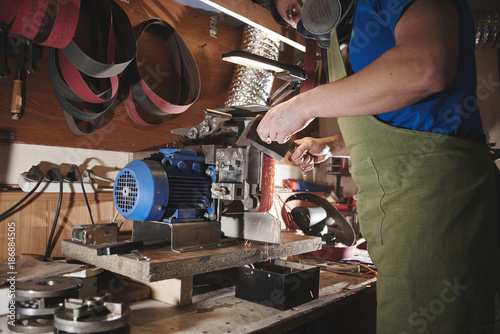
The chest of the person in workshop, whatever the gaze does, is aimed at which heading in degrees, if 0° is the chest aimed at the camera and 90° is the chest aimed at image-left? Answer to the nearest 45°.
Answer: approximately 90°

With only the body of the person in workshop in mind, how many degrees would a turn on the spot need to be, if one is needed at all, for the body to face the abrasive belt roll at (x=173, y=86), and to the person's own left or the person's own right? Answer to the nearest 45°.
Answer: approximately 45° to the person's own right

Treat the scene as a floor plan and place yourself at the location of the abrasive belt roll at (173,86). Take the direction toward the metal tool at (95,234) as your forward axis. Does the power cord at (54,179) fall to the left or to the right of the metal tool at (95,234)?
right

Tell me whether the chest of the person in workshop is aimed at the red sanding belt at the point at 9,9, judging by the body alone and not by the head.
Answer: yes

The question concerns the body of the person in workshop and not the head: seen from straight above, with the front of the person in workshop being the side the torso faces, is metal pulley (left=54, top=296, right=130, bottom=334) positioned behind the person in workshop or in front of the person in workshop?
in front

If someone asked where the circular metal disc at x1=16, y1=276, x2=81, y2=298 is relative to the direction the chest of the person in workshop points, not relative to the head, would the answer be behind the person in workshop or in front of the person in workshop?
in front

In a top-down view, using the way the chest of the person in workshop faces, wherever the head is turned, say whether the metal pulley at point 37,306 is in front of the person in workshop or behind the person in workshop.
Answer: in front

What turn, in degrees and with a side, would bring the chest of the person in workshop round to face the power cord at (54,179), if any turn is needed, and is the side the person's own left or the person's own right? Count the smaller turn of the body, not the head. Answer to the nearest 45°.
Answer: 0° — they already face it
